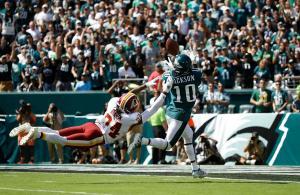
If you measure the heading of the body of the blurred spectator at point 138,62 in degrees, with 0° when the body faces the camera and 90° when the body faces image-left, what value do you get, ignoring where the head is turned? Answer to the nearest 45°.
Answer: approximately 0°

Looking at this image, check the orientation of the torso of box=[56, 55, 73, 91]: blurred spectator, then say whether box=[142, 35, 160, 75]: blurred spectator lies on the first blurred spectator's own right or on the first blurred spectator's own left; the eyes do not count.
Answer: on the first blurred spectator's own left

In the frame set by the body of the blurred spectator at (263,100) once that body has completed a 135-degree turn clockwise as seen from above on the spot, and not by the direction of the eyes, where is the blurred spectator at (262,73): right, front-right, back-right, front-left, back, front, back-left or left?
front-right

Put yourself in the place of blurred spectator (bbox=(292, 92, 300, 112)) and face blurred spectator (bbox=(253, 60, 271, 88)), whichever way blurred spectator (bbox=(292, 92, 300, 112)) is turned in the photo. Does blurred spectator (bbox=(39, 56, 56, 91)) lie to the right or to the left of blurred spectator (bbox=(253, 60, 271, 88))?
left

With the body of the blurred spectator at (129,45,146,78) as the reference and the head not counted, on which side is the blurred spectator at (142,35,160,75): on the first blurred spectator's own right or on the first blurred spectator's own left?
on the first blurred spectator's own left
